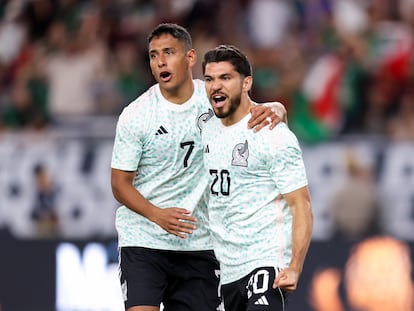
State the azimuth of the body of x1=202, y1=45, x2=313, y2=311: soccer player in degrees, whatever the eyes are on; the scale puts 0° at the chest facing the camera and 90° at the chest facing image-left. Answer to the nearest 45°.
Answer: approximately 45°

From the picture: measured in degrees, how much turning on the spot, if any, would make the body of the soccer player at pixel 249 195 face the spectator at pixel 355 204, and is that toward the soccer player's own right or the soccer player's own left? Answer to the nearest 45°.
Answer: approximately 135° to the soccer player's own right

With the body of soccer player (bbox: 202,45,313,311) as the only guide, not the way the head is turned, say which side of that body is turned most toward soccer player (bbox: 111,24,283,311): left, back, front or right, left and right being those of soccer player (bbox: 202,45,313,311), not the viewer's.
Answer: right
